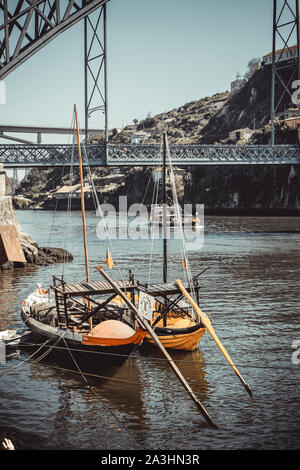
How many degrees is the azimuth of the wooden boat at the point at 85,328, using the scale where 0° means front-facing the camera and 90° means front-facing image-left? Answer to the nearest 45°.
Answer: approximately 135°
